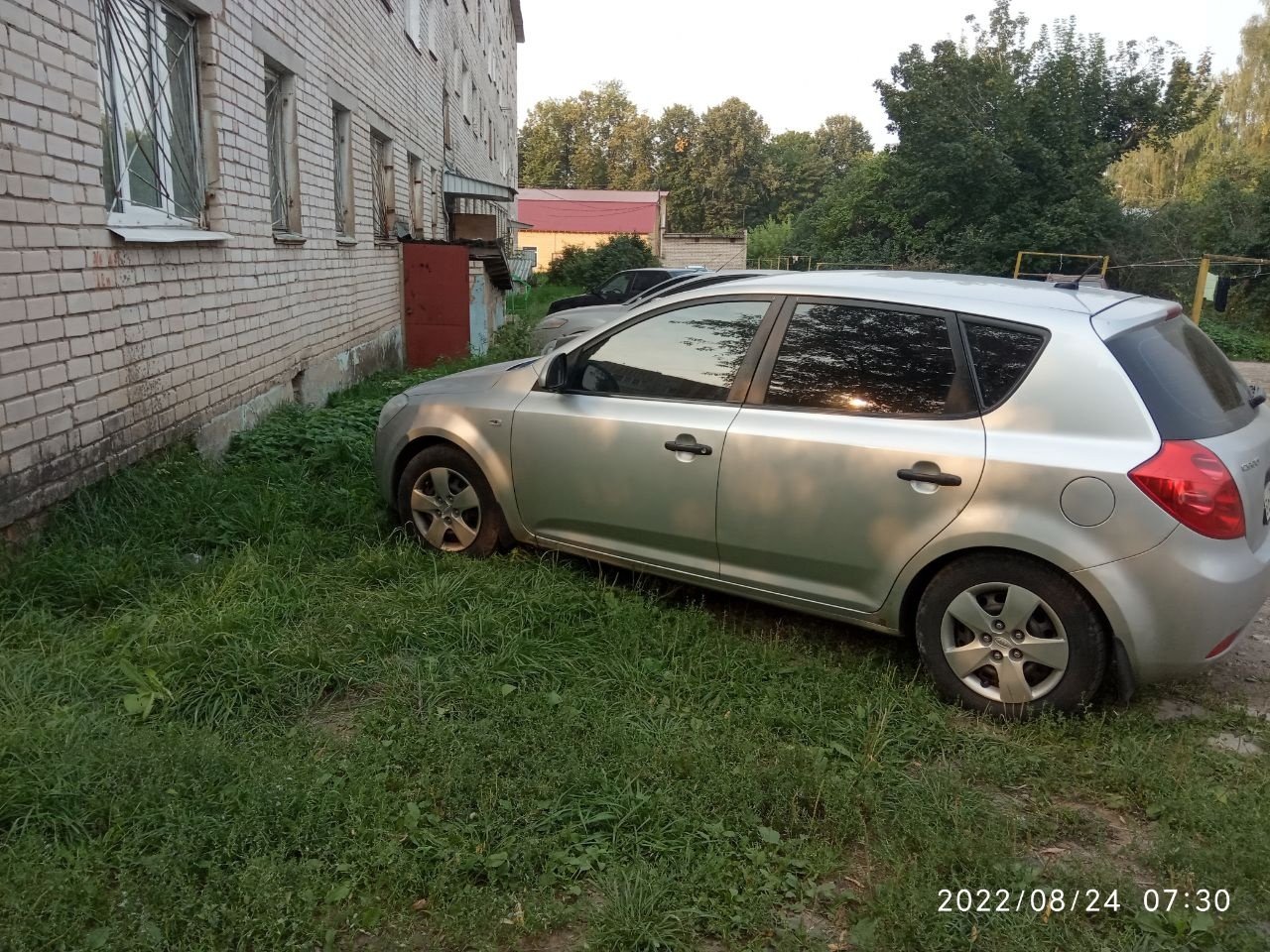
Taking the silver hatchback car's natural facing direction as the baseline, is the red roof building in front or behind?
in front

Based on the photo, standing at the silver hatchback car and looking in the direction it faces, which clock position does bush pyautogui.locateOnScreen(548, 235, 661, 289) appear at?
The bush is roughly at 1 o'clock from the silver hatchback car.

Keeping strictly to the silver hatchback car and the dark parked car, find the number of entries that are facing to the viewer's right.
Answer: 0

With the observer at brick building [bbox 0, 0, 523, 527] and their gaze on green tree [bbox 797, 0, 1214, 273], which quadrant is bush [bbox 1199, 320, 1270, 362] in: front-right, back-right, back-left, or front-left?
front-right

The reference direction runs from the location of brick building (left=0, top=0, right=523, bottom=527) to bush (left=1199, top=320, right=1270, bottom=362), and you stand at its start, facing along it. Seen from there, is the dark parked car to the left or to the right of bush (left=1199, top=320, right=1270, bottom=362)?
left

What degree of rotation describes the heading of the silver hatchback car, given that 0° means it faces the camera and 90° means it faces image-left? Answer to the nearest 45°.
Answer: approximately 135°

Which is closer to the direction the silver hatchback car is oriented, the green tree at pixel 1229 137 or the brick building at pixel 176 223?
the brick building

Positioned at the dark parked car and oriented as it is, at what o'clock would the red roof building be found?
The red roof building is roughly at 3 o'clock from the dark parked car.

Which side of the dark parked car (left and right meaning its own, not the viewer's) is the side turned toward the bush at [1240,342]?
back

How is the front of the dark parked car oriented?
to the viewer's left

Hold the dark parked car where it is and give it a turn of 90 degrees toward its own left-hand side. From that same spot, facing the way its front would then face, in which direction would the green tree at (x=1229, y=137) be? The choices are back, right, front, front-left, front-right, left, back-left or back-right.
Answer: back-left
